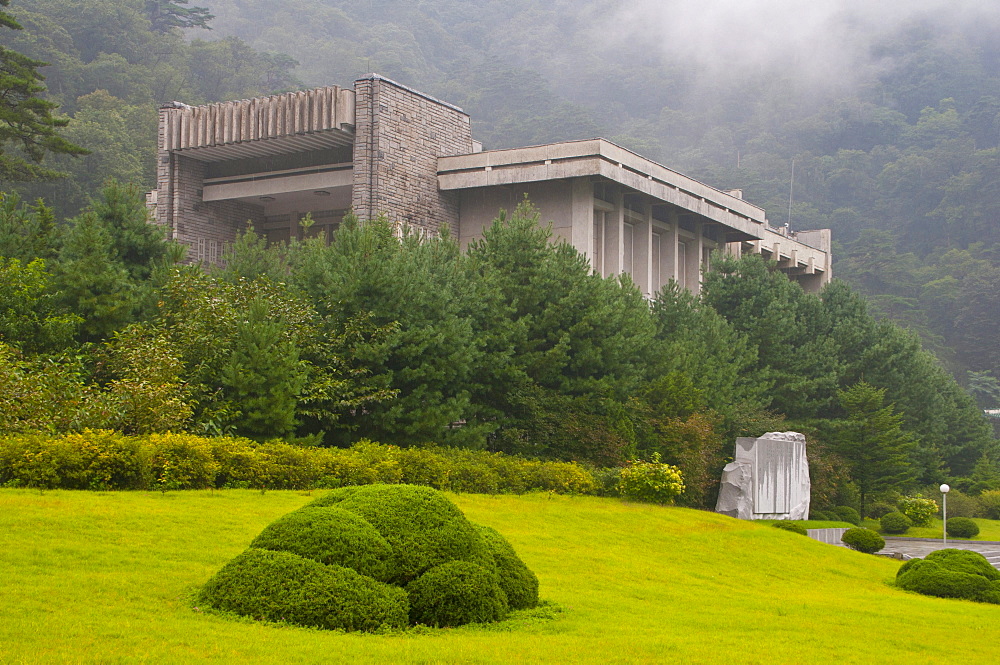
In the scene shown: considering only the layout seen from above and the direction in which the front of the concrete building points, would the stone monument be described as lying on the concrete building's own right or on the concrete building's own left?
on the concrete building's own left

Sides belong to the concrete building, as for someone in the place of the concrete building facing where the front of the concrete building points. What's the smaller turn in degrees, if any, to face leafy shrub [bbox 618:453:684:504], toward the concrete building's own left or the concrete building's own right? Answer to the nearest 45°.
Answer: approximately 90° to the concrete building's own left

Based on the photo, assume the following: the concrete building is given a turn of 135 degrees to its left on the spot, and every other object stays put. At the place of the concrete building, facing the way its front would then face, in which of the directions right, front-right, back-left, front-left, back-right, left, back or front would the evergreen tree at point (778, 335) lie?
front

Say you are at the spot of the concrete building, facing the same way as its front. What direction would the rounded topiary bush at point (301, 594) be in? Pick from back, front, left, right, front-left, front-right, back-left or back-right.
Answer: front-left

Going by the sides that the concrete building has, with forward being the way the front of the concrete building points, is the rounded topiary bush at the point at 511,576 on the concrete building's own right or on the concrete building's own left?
on the concrete building's own left

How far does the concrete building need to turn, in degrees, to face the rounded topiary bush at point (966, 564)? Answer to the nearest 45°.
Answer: approximately 90° to its left

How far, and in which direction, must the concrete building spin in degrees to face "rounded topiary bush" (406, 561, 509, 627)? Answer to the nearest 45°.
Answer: approximately 45° to its left

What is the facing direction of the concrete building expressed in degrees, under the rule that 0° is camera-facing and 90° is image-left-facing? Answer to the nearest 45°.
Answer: approximately 45°

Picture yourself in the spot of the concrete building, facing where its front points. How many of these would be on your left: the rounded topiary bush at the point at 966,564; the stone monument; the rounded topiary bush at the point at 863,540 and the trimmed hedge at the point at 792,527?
4

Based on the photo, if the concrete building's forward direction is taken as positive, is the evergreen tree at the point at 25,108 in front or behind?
in front
